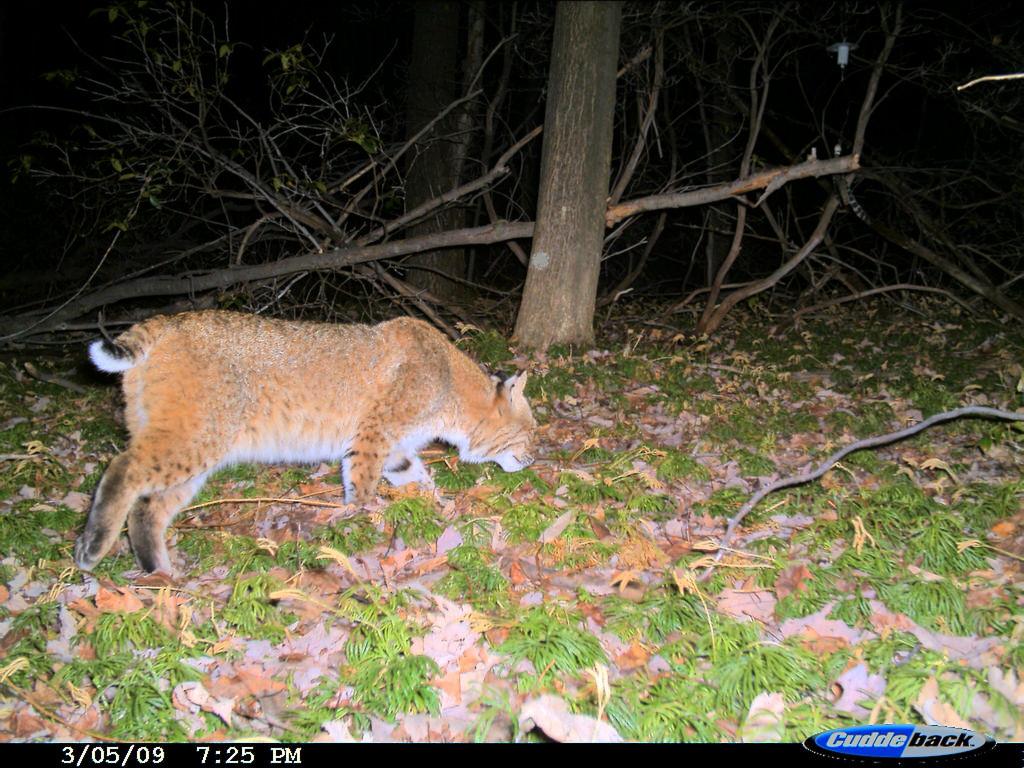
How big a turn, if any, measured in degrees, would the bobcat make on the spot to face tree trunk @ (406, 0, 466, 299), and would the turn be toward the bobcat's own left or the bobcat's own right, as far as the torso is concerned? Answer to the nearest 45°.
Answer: approximately 90° to the bobcat's own left

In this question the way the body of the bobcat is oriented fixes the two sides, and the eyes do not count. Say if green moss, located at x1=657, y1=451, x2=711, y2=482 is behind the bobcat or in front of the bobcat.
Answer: in front

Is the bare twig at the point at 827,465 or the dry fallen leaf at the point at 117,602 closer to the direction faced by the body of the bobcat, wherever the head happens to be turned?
the bare twig

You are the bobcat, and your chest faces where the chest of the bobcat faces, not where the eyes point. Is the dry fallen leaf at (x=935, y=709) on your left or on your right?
on your right

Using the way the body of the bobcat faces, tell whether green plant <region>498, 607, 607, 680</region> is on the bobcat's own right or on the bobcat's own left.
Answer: on the bobcat's own right

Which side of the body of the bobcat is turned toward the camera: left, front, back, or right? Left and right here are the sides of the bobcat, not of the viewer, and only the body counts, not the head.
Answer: right

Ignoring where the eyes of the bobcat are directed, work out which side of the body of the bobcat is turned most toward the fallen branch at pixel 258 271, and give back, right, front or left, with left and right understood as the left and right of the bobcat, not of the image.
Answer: left

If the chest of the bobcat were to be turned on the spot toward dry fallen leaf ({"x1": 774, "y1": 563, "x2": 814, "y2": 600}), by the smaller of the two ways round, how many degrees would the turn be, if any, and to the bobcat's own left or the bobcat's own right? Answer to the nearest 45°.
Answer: approximately 45° to the bobcat's own right
